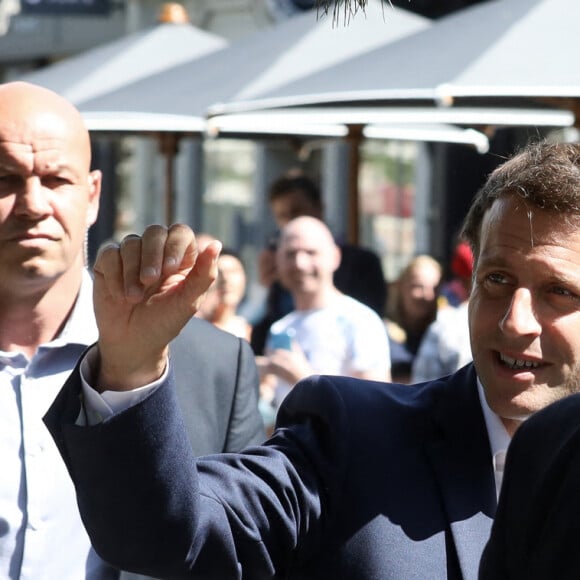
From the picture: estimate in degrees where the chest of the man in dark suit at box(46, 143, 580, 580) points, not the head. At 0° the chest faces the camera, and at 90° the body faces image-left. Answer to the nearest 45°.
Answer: approximately 0°

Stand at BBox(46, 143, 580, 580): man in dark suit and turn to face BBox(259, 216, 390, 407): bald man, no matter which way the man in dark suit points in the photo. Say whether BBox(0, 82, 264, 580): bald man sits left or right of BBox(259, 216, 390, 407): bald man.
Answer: left

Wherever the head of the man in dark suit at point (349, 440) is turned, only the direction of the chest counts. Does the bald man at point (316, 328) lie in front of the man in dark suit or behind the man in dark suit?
behind
